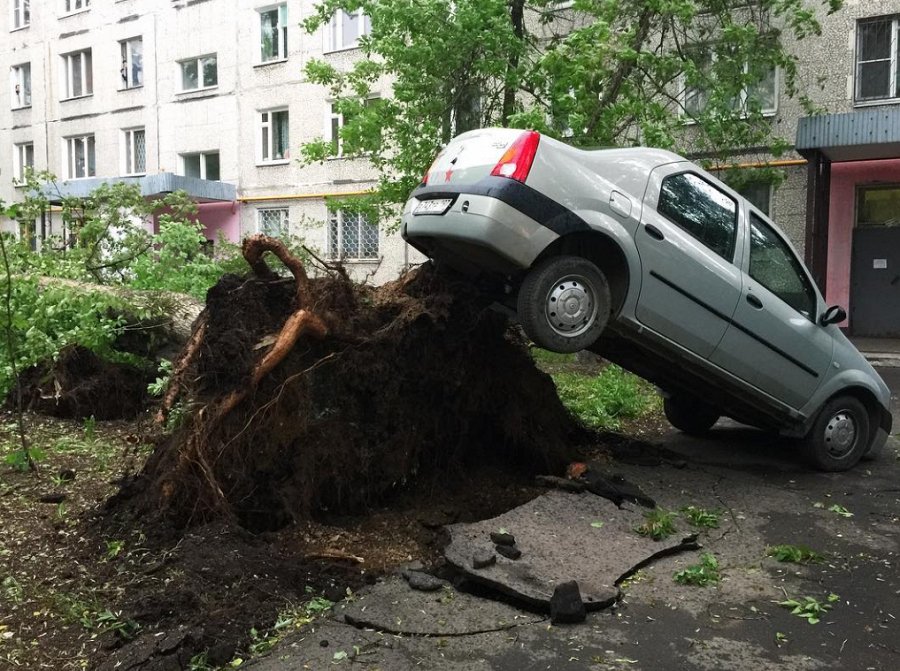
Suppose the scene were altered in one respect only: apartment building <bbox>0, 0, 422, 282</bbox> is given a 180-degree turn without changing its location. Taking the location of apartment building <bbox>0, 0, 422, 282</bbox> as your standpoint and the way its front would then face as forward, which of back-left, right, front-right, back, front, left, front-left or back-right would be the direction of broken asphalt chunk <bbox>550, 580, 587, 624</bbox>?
back-right

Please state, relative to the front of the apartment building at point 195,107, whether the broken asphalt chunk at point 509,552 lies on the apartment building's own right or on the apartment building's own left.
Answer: on the apartment building's own left

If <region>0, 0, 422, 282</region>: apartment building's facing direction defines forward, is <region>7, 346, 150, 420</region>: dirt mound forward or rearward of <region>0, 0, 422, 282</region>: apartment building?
forward

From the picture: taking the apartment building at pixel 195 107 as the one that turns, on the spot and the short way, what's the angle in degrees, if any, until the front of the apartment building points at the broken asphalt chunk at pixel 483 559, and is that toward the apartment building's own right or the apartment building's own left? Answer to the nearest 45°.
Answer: approximately 45° to the apartment building's own left

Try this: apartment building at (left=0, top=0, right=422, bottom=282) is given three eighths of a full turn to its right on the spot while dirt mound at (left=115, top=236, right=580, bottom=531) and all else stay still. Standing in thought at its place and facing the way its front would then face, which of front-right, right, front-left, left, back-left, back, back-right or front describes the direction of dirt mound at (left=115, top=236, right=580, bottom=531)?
back

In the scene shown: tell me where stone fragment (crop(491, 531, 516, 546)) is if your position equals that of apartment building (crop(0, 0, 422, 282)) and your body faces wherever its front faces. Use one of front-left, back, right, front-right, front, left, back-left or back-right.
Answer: front-left

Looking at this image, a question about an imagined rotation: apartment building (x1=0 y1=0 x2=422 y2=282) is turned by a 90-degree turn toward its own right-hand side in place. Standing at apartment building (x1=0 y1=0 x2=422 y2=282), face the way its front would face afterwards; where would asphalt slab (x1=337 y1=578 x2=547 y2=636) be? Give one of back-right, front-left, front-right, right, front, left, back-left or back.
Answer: back-left

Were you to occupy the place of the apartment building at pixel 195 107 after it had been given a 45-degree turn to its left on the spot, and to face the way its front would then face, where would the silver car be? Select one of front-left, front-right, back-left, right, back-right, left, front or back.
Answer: front
